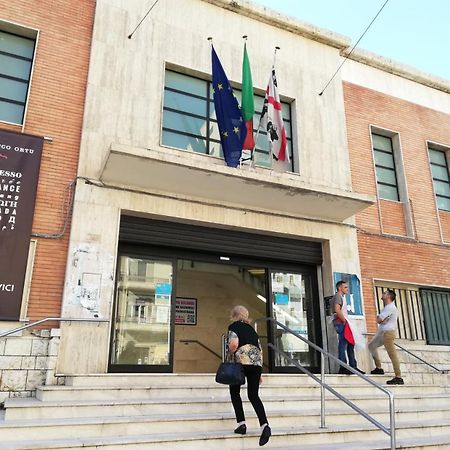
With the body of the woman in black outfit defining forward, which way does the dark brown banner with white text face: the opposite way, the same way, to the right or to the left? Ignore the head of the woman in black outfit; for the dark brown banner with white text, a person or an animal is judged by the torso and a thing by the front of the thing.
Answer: the opposite way

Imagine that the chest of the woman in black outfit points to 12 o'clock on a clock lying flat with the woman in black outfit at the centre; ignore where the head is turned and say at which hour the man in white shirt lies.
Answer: The man in white shirt is roughly at 3 o'clock from the woman in black outfit.

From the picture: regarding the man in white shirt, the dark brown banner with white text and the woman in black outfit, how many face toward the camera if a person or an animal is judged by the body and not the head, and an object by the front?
1

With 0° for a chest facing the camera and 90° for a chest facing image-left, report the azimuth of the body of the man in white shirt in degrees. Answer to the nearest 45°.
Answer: approximately 90°

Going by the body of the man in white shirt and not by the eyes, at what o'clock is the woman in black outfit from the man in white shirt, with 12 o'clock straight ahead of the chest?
The woman in black outfit is roughly at 10 o'clock from the man in white shirt.

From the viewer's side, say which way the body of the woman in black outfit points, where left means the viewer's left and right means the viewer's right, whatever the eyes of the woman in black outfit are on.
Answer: facing away from the viewer and to the left of the viewer

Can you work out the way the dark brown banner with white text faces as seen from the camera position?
facing the viewer
